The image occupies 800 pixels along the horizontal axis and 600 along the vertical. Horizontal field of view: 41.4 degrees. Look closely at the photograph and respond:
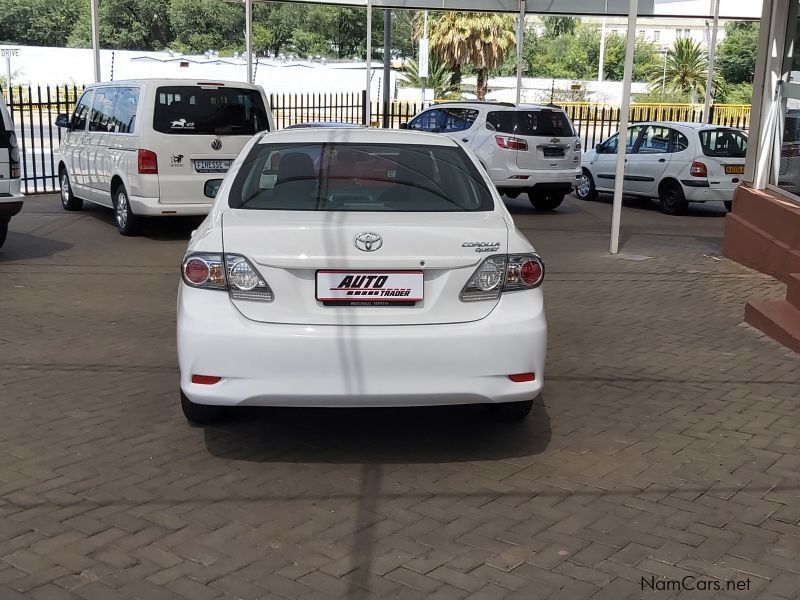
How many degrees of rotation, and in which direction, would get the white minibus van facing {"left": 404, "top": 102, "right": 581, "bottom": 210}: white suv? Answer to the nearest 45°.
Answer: approximately 90° to its right

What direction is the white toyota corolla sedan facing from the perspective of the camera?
away from the camera

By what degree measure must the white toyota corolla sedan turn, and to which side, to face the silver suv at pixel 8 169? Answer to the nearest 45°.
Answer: approximately 45° to its left

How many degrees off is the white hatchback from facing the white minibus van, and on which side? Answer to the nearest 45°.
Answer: approximately 90° to its left

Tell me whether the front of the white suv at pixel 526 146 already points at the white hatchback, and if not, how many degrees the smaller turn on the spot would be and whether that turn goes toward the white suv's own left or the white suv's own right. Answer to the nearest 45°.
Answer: approximately 135° to the white suv's own right

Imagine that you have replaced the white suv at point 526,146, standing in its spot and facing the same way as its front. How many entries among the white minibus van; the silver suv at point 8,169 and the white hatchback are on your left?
2

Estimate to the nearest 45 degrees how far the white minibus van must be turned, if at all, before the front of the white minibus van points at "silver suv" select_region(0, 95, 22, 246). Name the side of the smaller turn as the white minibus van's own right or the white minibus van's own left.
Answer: approximately 90° to the white minibus van's own left

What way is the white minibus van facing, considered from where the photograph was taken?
facing away from the viewer and to the left of the viewer

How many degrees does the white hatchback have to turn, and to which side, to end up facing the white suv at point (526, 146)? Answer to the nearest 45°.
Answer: approximately 45° to its left

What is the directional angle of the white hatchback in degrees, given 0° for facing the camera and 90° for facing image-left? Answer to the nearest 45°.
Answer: approximately 135°

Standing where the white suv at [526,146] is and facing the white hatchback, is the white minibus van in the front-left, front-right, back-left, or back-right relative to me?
back-right
